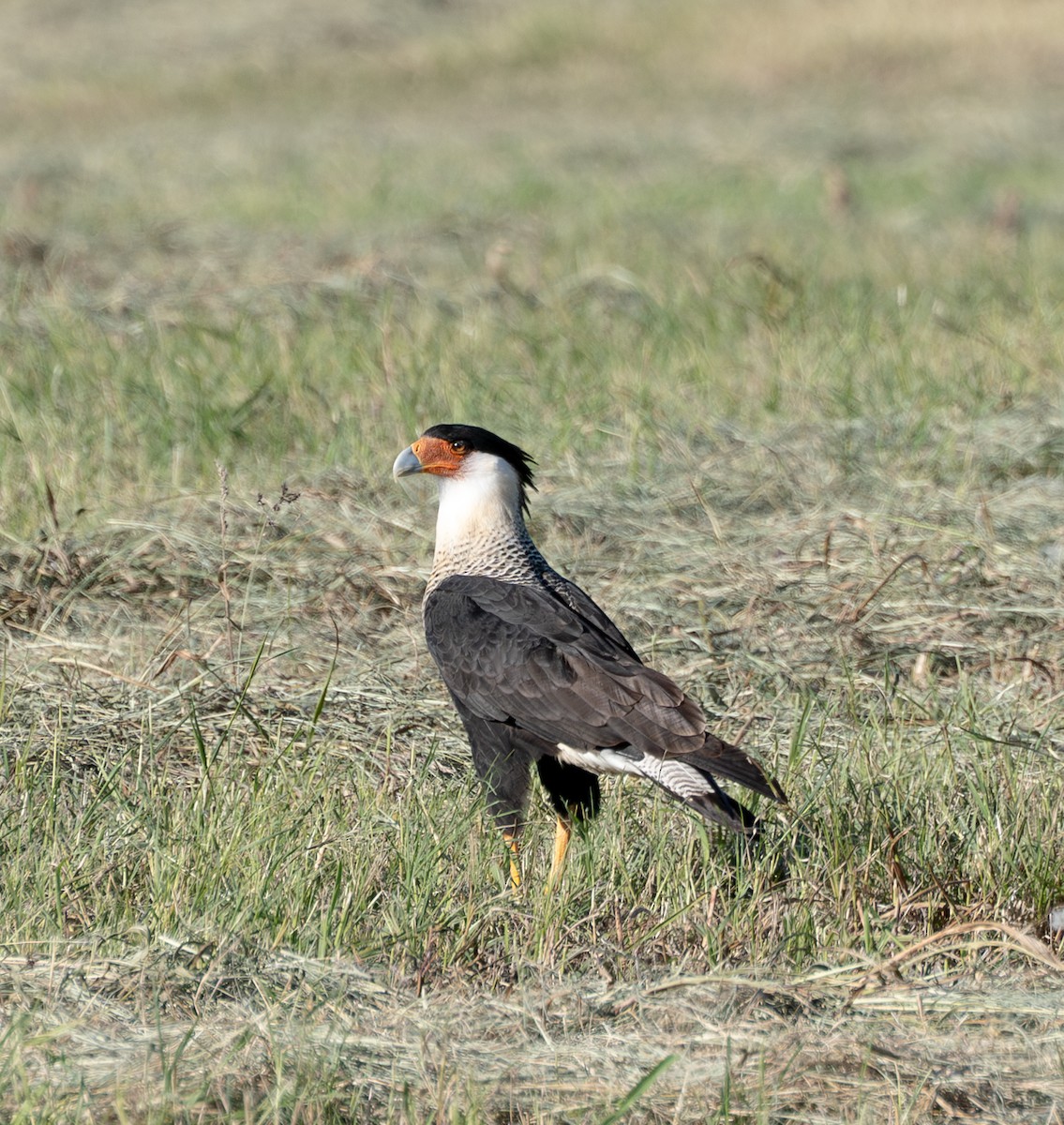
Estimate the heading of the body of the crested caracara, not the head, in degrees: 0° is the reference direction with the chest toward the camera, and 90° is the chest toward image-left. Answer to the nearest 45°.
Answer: approximately 90°
